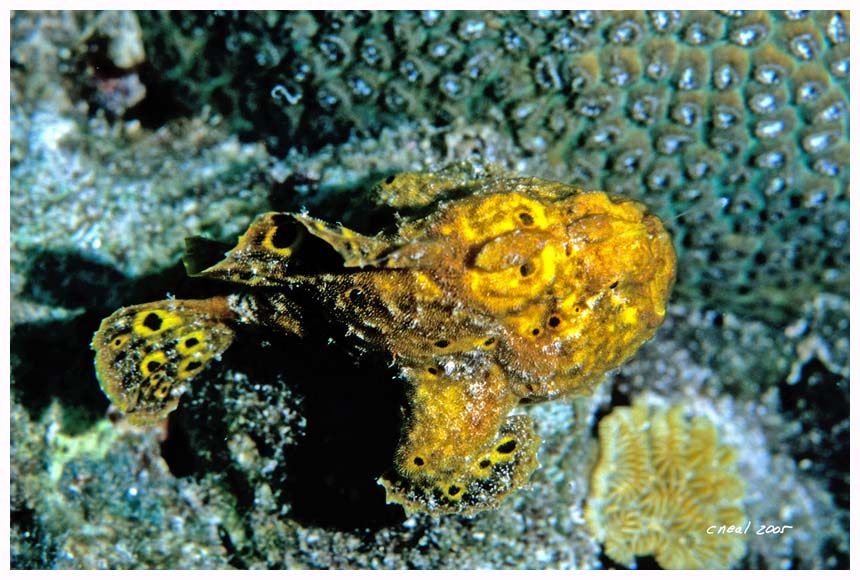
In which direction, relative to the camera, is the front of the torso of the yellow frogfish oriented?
to the viewer's right
